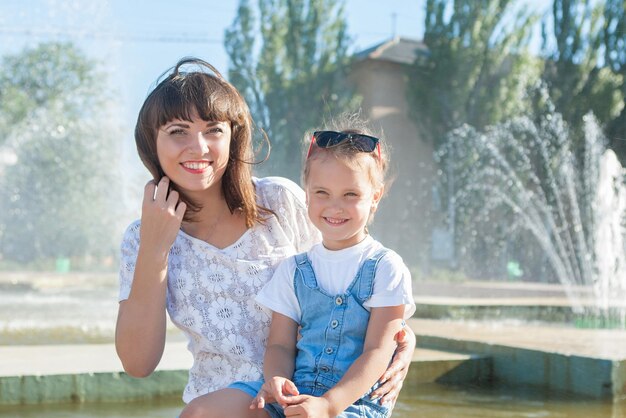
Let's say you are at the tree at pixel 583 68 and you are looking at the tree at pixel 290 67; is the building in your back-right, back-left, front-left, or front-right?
front-right

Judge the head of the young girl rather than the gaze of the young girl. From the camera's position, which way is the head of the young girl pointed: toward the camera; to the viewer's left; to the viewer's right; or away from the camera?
toward the camera

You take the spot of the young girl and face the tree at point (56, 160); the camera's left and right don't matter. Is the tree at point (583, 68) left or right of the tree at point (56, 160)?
right

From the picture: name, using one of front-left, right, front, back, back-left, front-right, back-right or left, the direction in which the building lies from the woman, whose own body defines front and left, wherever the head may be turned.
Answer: back

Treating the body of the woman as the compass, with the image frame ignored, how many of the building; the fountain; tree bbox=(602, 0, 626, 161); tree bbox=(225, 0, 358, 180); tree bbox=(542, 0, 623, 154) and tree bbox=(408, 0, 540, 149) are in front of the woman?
0

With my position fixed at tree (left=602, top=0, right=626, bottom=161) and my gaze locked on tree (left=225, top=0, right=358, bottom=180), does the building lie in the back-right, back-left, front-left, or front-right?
front-right

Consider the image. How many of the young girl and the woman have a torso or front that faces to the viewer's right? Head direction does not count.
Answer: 0

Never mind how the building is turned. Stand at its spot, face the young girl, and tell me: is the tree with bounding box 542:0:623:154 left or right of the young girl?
left

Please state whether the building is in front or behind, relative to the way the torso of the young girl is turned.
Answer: behind

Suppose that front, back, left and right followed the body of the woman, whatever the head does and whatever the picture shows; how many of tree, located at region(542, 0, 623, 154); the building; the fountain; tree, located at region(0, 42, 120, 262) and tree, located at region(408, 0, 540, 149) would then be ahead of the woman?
0

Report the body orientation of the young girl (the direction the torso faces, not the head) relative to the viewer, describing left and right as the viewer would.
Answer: facing the viewer and to the left of the viewer

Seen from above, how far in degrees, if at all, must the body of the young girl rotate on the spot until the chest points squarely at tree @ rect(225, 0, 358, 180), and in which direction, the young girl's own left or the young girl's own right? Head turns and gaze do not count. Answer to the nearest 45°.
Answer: approximately 135° to the young girl's own right

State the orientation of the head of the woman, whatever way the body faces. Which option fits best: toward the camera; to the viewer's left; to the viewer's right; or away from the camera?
toward the camera

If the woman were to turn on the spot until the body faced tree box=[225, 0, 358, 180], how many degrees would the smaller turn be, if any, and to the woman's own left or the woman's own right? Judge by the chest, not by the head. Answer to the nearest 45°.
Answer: approximately 180°

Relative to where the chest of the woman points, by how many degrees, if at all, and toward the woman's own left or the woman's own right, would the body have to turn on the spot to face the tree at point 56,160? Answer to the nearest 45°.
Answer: approximately 180°

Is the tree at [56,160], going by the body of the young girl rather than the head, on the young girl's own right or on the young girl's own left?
on the young girl's own right

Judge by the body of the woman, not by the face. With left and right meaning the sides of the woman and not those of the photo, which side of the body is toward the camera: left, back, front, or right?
front
